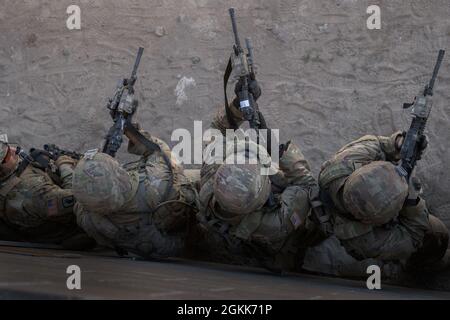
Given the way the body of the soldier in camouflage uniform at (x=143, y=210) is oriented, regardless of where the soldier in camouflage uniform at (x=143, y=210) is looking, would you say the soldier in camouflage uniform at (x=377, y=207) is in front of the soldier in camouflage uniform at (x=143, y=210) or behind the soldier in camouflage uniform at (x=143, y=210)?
behind

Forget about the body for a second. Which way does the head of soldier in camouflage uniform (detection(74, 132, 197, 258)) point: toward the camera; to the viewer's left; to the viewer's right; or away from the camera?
away from the camera

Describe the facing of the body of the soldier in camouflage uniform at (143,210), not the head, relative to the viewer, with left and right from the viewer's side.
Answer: facing away from the viewer and to the left of the viewer

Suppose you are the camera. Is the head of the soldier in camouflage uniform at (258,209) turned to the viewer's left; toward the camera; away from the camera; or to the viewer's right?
away from the camera
